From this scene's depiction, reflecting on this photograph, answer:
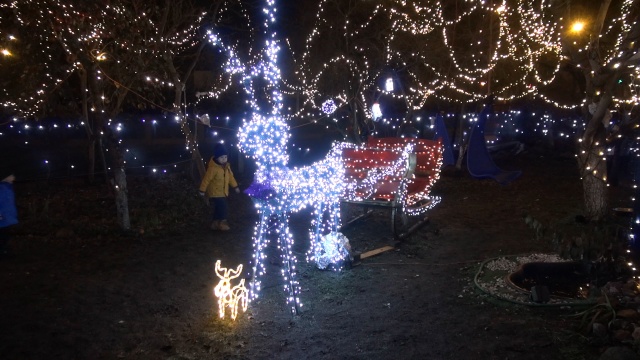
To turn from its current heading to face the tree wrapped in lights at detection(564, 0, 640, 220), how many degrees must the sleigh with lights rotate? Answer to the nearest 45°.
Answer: approximately 135° to its left

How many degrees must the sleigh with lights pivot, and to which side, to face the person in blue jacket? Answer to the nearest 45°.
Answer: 0° — it already faces them

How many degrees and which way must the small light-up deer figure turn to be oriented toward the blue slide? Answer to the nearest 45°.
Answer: approximately 180°

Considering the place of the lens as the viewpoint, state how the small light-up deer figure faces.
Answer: facing the viewer and to the left of the viewer

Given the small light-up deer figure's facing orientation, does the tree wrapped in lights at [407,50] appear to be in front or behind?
behind

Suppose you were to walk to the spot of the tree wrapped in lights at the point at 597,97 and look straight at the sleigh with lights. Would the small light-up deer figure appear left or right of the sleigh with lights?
left
